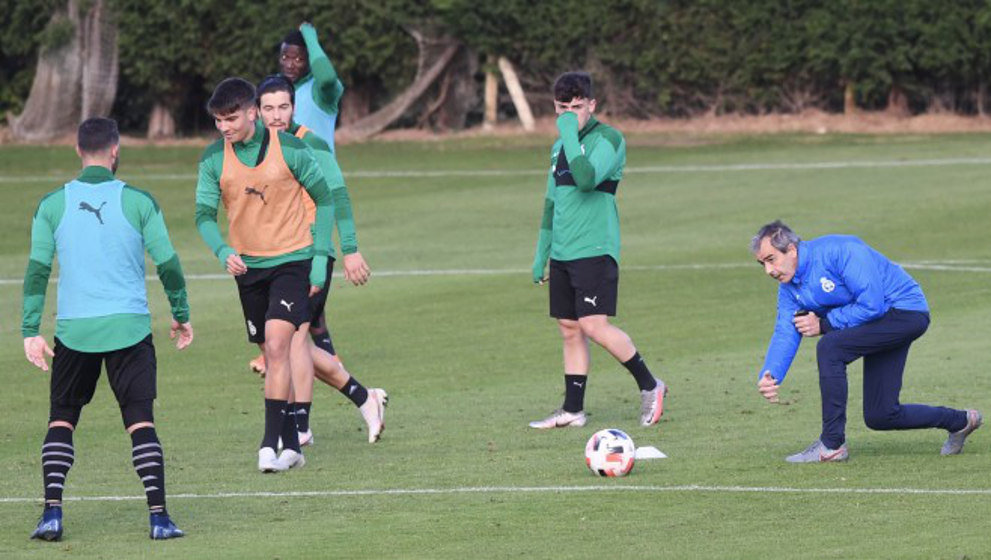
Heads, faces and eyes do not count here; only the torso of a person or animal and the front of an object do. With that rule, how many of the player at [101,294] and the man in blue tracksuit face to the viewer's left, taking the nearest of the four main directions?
1

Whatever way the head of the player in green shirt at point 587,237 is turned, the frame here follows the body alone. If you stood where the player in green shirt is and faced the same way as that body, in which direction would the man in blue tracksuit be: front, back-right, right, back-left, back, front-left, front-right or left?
left

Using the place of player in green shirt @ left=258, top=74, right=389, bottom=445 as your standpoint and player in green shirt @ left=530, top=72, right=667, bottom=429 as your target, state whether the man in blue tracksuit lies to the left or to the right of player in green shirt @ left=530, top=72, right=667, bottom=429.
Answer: right

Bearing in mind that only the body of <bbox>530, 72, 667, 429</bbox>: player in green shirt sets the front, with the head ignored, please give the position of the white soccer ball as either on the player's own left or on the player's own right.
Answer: on the player's own left

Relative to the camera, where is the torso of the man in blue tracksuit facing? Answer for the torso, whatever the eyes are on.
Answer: to the viewer's left

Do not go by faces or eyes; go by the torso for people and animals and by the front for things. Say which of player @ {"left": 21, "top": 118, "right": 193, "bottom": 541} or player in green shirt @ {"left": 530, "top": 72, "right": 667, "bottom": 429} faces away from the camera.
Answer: the player

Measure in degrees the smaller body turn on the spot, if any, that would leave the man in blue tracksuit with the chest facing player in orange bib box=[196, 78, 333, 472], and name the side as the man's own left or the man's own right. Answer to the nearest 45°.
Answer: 0° — they already face them

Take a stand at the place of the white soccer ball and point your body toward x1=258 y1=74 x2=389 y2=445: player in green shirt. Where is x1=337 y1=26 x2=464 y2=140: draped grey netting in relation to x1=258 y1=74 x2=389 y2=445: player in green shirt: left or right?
right

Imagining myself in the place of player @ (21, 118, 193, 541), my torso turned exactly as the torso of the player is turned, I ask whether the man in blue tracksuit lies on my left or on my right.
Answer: on my right

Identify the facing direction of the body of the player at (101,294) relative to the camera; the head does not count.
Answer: away from the camera

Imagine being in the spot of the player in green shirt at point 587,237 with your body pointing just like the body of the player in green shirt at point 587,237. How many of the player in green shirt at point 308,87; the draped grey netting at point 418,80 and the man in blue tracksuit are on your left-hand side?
1

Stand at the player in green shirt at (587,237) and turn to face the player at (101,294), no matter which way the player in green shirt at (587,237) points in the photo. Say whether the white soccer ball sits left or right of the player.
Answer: left

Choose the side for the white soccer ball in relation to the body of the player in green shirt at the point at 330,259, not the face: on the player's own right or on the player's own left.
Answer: on the player's own left

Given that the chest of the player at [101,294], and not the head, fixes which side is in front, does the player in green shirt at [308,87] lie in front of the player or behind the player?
in front

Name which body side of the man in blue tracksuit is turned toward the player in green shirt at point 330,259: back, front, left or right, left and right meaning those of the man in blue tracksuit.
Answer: front
